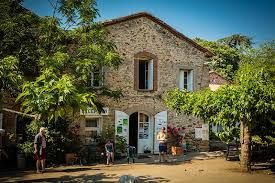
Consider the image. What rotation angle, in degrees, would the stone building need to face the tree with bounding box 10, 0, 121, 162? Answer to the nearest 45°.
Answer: approximately 45° to its right

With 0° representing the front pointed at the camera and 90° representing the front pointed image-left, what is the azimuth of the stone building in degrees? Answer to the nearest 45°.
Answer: approximately 0°

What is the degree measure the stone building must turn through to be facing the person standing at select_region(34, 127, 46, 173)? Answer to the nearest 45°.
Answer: approximately 45° to its right
